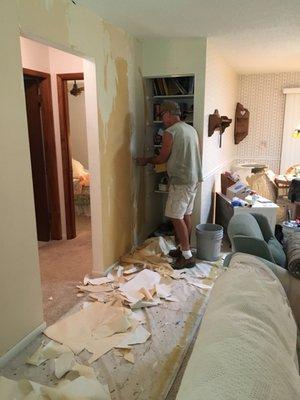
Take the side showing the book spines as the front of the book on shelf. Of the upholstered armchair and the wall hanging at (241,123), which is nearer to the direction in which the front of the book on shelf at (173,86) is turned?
the upholstered armchair

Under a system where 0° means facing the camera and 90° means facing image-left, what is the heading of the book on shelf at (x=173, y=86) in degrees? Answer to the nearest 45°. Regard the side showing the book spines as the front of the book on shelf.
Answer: approximately 0°

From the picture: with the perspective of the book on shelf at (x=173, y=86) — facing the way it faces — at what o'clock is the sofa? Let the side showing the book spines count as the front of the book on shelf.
The sofa is roughly at 12 o'clock from the book on shelf.

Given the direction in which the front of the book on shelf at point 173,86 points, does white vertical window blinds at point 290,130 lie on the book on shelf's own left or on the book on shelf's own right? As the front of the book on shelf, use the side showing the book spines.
on the book on shelf's own left
